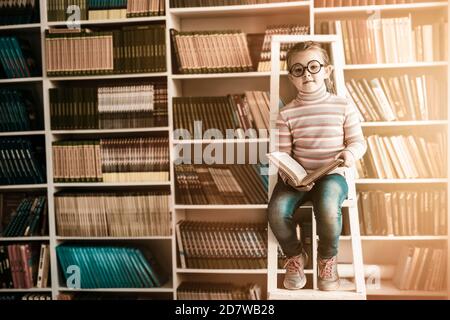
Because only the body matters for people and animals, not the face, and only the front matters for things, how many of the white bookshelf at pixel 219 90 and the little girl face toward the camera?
2

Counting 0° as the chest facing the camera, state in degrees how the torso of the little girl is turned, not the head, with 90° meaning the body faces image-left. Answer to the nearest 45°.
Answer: approximately 0°

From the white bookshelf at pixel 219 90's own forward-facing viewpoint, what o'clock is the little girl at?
The little girl is roughly at 11 o'clock from the white bookshelf.

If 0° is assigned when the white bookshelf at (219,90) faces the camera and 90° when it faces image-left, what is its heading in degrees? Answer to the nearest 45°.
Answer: approximately 0°
